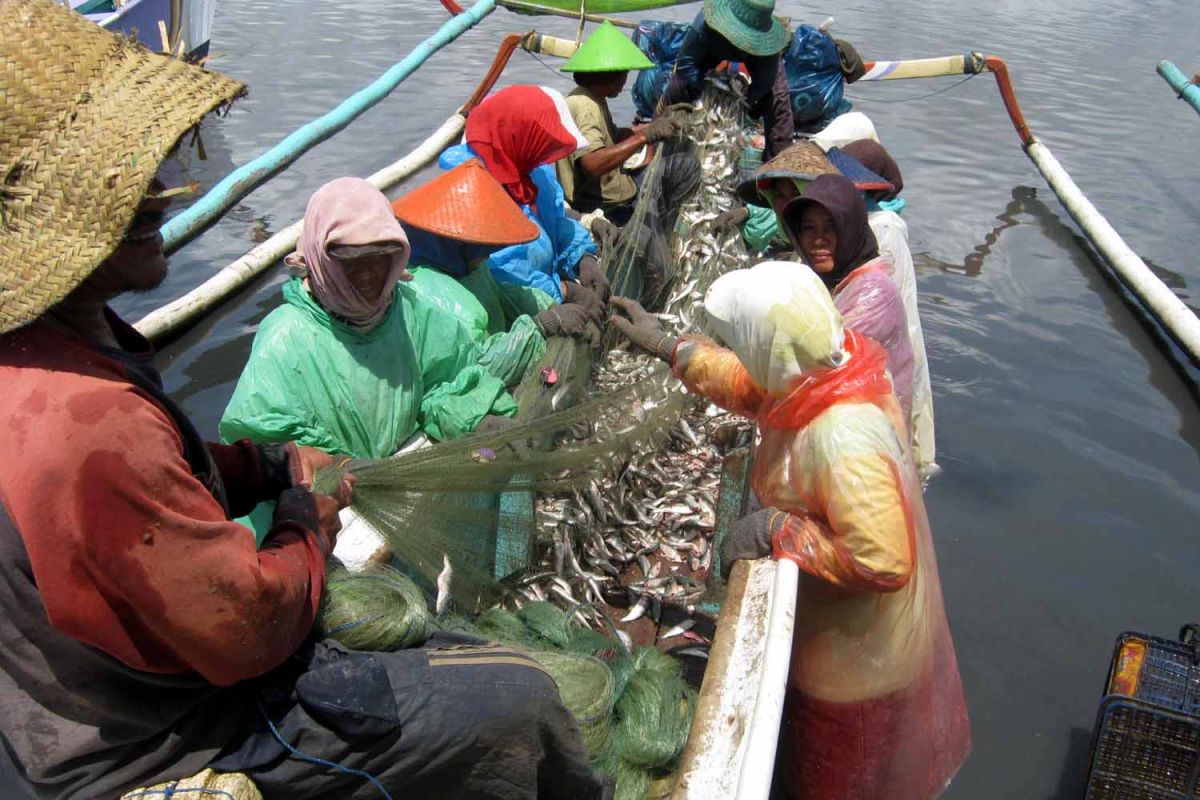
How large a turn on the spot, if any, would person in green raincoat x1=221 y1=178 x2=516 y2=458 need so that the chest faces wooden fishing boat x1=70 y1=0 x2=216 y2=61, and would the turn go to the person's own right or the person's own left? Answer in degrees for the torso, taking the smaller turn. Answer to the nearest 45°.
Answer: approximately 135° to the person's own left

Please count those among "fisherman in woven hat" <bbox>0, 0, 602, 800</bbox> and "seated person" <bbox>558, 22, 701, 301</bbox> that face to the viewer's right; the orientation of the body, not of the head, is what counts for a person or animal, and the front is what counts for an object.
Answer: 2

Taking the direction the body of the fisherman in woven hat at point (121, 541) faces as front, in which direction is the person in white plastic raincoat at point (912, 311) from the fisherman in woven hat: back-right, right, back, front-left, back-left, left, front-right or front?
front-left

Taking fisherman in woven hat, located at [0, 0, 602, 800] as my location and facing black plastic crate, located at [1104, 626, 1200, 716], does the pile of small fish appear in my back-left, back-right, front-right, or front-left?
front-left

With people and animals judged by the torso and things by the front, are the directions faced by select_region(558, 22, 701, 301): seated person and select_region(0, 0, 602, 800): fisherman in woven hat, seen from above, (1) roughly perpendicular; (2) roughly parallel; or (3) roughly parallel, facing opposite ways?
roughly parallel

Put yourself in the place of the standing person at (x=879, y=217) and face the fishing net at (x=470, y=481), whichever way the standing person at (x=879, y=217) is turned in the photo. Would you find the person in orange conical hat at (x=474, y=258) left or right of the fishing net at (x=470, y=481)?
right

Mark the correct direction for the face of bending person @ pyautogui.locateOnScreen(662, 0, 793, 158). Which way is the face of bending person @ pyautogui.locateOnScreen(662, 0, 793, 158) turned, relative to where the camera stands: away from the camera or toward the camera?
toward the camera

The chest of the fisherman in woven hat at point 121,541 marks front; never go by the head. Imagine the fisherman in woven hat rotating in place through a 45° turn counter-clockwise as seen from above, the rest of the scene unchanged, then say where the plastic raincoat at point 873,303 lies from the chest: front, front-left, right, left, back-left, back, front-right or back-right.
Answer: front

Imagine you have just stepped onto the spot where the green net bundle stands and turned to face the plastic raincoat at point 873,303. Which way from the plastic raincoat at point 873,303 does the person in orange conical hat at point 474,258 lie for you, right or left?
left

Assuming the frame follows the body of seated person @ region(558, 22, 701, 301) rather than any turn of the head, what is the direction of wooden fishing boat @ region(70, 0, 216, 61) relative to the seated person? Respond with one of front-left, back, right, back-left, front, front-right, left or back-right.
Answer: back-left

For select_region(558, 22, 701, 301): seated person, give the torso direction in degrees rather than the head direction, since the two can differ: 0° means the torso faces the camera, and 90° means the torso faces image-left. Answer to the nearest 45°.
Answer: approximately 270°

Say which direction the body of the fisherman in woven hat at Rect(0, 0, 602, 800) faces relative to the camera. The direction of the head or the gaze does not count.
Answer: to the viewer's right

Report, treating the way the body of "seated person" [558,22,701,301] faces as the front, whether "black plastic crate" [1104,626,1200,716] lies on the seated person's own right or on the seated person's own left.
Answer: on the seated person's own right
